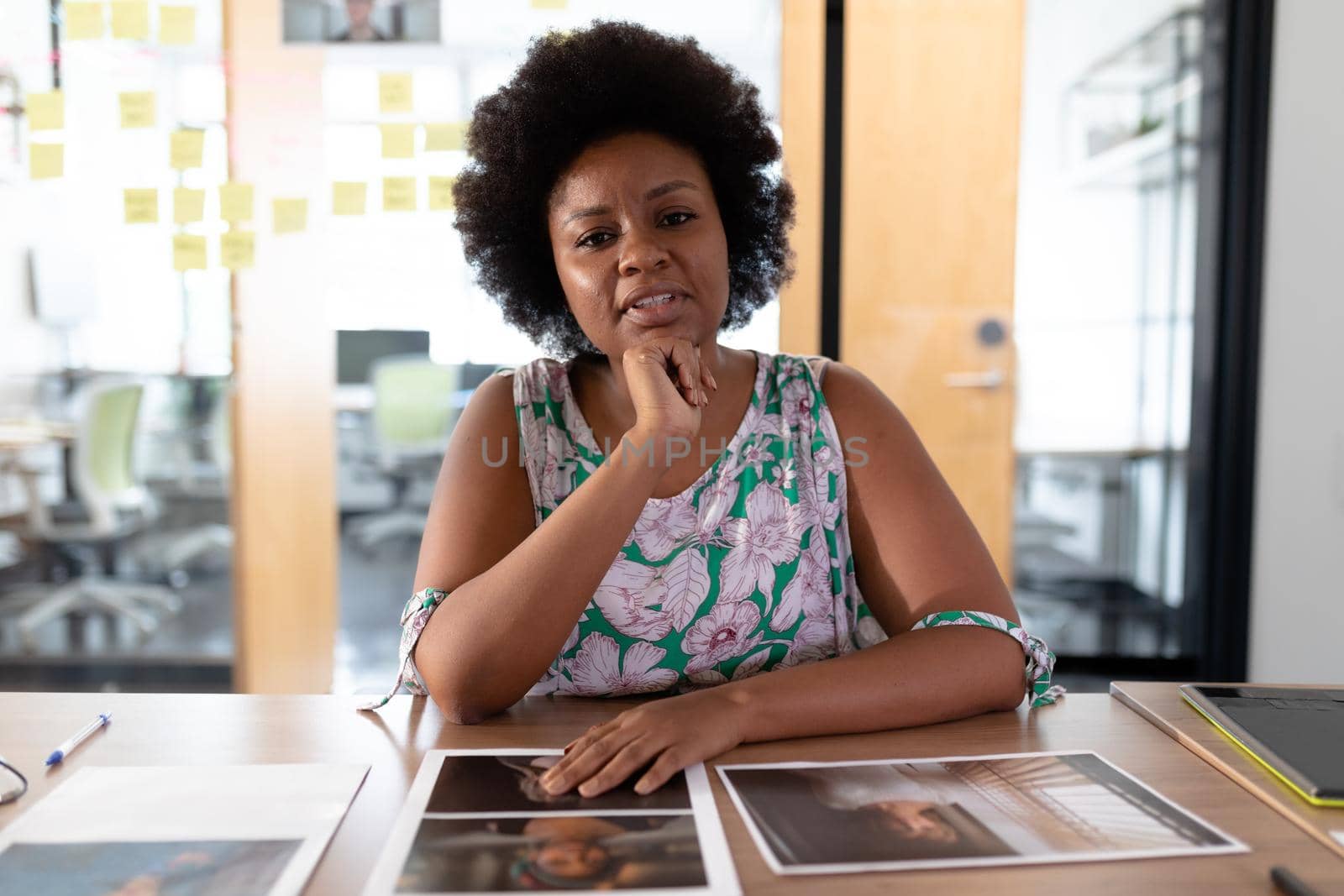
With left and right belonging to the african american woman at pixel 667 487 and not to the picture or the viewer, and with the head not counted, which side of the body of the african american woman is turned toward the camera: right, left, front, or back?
front

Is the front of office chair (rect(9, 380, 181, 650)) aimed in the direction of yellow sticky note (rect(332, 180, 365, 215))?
no

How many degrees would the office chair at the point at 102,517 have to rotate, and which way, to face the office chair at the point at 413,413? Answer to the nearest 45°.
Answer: approximately 90° to its right

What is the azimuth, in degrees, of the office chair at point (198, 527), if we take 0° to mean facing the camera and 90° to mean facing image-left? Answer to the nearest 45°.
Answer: approximately 90°

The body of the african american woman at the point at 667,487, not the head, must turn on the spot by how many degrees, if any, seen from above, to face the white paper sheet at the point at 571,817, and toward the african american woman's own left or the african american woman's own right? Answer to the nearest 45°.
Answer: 0° — they already face it

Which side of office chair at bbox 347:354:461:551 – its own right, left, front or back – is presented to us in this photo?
back

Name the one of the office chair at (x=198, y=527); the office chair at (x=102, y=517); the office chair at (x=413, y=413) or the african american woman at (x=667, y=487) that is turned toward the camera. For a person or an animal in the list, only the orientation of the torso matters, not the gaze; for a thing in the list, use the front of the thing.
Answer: the african american woman

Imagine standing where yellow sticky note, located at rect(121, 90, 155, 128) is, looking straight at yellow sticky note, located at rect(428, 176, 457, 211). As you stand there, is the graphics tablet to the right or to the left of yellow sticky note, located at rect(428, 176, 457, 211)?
right

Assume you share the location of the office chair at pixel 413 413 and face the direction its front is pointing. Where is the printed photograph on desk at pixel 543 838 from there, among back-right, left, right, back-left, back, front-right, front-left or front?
back

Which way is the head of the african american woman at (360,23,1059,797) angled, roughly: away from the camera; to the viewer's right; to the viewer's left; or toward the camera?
toward the camera

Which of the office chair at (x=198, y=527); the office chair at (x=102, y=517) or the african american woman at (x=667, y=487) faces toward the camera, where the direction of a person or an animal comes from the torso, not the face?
the african american woman

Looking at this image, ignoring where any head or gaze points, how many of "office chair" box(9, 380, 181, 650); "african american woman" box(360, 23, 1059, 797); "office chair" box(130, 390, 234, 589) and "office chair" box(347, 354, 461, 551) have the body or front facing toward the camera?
1

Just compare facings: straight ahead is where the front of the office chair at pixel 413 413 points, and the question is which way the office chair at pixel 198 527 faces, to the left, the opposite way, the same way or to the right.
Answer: to the left

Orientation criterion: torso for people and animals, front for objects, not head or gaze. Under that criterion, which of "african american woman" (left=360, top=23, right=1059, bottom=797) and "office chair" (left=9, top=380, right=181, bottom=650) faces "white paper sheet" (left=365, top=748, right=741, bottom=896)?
the african american woman
